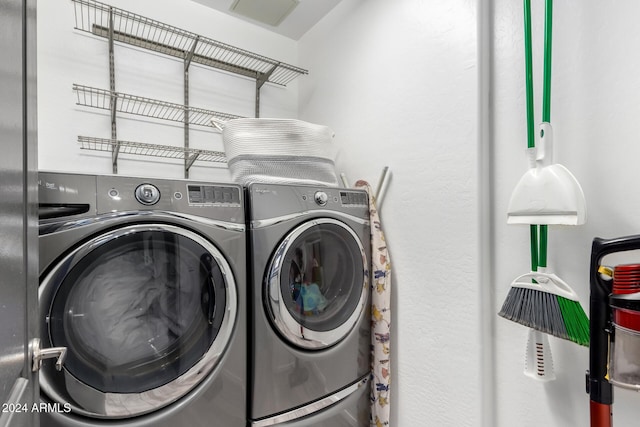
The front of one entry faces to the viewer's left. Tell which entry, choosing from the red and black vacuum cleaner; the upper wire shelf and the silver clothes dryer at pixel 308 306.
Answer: the red and black vacuum cleaner

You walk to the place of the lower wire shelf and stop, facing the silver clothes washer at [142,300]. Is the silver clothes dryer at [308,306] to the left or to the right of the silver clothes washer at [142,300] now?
left

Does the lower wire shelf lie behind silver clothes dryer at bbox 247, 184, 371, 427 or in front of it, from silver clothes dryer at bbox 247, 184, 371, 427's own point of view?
behind

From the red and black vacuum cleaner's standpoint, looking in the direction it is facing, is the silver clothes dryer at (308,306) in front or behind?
in front

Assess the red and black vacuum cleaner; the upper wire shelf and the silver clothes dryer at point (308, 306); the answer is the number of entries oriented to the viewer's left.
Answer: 1

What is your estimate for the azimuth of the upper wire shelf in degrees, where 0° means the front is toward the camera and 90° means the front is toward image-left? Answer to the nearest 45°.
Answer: approximately 315°

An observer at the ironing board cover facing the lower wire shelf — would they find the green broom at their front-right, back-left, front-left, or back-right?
back-left

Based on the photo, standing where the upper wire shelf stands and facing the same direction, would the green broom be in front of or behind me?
in front

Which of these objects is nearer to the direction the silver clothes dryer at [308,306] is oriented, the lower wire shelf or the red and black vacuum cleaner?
the red and black vacuum cleaner

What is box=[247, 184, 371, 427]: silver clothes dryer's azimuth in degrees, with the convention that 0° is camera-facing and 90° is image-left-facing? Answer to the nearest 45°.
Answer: approximately 315°

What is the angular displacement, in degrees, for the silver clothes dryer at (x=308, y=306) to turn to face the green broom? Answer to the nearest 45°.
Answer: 0° — it already faces it
